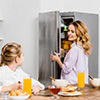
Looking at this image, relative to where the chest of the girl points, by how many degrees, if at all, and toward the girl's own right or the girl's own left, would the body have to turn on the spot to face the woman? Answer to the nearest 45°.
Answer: approximately 90° to the girl's own left

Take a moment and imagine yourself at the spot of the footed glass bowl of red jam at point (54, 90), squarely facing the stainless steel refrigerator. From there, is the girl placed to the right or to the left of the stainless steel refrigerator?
left

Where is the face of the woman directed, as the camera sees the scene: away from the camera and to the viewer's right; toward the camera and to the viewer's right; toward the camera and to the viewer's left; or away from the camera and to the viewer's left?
toward the camera and to the viewer's left

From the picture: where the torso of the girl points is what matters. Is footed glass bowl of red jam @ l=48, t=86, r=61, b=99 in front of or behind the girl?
in front

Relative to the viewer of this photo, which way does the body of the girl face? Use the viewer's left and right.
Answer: facing the viewer and to the right of the viewer

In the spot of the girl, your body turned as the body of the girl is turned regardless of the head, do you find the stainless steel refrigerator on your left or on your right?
on your left

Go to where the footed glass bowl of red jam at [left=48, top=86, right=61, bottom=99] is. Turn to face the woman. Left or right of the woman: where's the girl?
left

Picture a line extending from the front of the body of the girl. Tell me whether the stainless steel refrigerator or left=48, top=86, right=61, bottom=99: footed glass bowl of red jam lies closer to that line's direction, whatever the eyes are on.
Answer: the footed glass bowl of red jam

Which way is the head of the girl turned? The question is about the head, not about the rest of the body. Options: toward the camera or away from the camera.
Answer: away from the camera
